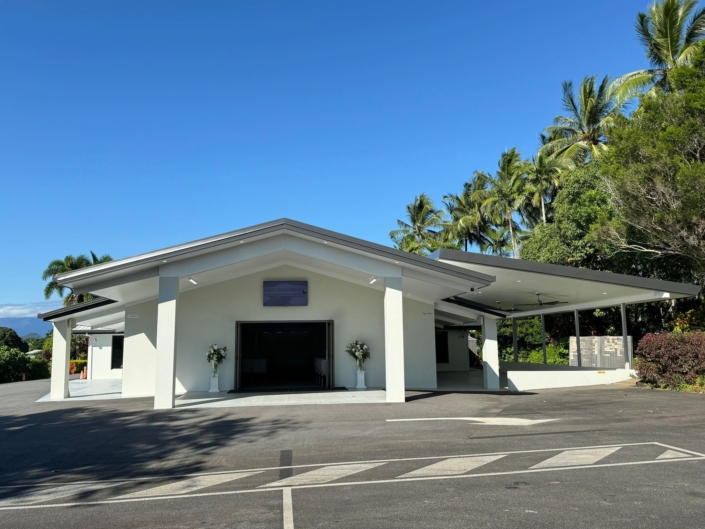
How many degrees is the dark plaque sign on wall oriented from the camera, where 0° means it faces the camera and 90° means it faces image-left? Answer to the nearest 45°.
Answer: approximately 0°

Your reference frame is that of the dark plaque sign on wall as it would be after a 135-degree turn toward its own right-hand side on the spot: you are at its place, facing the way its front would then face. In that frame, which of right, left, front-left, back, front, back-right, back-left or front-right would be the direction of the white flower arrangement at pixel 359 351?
back-right

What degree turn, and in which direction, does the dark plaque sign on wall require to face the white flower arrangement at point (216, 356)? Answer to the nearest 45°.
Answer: approximately 90° to its right

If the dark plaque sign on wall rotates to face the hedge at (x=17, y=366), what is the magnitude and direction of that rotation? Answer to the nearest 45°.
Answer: approximately 135° to its right

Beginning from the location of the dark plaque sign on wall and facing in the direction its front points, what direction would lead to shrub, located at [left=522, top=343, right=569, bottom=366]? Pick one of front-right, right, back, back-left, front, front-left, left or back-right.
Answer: back-left

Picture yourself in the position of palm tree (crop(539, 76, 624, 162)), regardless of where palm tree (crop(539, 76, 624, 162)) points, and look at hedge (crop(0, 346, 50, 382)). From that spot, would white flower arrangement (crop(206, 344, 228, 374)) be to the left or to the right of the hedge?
left

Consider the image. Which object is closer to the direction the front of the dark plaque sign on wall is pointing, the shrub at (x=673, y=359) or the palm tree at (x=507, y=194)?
the shrub

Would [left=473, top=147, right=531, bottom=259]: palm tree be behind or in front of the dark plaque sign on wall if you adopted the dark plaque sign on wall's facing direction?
behind

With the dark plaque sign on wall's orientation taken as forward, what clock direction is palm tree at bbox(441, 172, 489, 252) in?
The palm tree is roughly at 7 o'clock from the dark plaque sign on wall.
